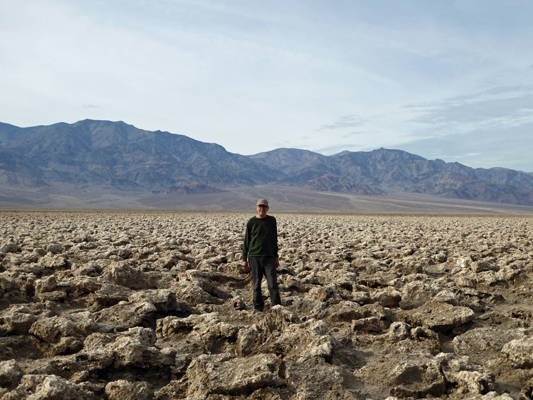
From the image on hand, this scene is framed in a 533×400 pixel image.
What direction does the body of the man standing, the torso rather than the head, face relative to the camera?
toward the camera
